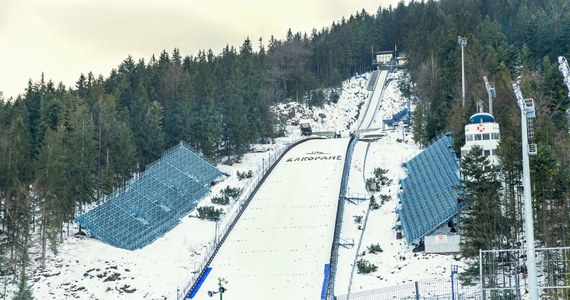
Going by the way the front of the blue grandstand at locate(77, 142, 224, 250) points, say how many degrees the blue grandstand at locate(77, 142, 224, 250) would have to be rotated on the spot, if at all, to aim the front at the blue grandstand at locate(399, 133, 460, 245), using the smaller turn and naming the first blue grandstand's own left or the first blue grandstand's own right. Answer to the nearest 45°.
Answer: approximately 45° to the first blue grandstand's own left

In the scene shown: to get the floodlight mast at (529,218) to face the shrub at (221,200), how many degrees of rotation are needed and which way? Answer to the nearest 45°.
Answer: approximately 45° to its right

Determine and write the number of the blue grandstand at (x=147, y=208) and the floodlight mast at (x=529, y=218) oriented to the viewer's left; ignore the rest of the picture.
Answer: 1

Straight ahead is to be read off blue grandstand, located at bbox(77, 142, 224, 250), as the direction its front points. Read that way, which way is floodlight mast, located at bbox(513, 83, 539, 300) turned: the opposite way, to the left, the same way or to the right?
the opposite way

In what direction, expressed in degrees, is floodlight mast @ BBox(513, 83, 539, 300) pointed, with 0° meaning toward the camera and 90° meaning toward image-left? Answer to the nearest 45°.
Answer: approximately 90°

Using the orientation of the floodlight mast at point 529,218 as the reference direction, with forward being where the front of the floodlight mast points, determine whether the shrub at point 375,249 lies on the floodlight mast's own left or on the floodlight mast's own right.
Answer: on the floodlight mast's own right
